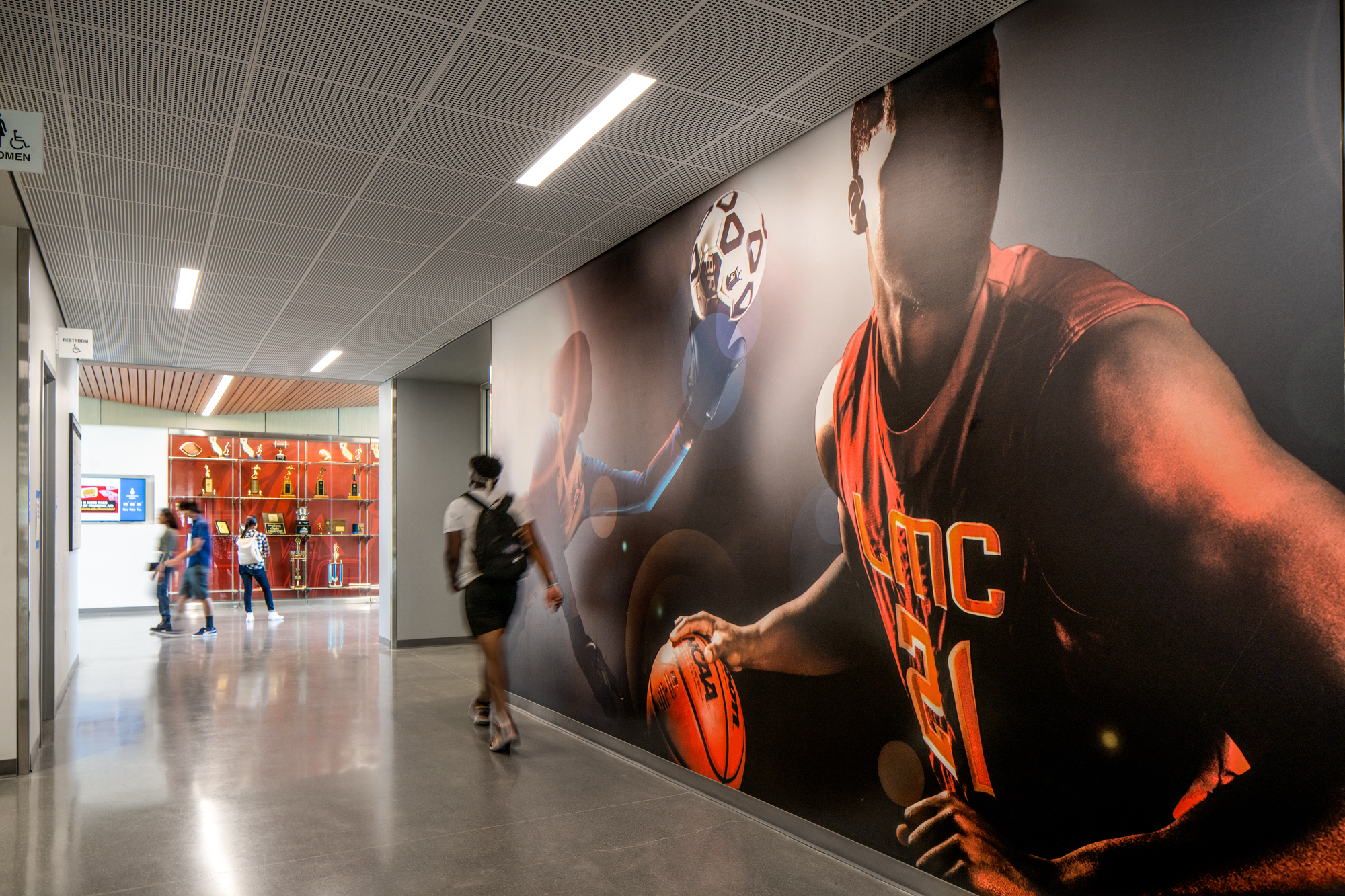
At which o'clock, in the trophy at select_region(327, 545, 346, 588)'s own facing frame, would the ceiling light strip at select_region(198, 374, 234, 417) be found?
The ceiling light strip is roughly at 1 o'clock from the trophy.

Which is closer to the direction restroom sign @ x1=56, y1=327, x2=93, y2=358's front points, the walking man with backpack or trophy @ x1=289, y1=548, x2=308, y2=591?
the walking man with backpack

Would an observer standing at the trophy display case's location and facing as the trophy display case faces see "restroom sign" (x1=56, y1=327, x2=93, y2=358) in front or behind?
in front

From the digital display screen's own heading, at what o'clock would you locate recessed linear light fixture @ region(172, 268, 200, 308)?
The recessed linear light fixture is roughly at 12 o'clock from the digital display screen.

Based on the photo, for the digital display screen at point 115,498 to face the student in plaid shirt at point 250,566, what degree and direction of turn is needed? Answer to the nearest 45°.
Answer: approximately 45° to its left

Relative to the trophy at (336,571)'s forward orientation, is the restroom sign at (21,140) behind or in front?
in front

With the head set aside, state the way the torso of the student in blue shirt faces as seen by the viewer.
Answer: to the viewer's left

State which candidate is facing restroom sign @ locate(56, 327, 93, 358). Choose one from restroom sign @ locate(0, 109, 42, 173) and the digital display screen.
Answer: the digital display screen

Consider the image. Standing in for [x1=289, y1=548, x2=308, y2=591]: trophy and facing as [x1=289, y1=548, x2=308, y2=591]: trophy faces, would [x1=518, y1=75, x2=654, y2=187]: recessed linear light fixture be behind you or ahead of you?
ahead

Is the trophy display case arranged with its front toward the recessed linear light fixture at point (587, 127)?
yes

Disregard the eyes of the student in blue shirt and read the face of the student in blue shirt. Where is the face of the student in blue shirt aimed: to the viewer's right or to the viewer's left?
to the viewer's left

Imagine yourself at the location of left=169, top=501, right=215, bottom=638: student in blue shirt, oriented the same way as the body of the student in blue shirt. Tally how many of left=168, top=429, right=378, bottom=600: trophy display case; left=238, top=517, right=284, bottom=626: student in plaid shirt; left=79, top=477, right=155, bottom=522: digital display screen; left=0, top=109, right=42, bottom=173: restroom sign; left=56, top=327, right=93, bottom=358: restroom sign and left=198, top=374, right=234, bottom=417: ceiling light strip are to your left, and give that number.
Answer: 2

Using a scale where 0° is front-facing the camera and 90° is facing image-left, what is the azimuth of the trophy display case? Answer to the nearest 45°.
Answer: approximately 0°
